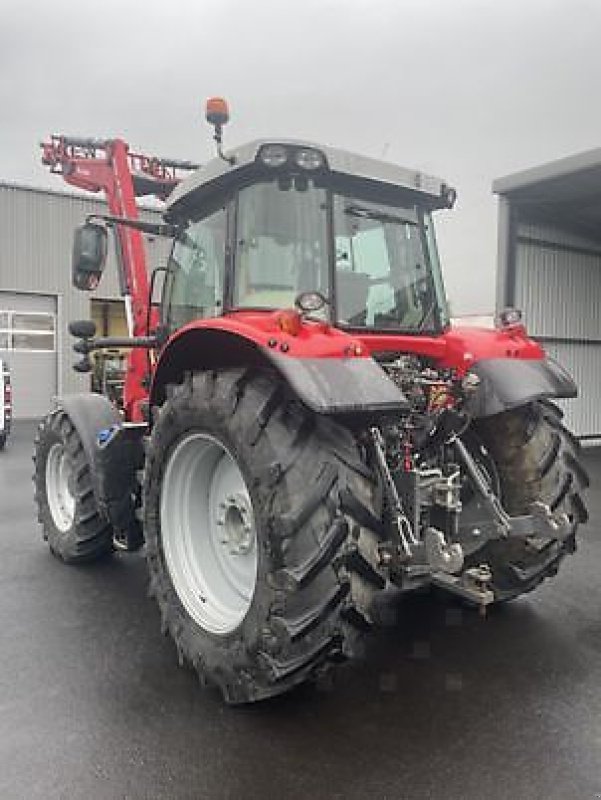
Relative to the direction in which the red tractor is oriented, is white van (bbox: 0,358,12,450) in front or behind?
in front

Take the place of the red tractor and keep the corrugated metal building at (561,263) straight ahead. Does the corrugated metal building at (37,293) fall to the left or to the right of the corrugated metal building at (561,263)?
left

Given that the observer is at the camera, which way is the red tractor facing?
facing away from the viewer and to the left of the viewer

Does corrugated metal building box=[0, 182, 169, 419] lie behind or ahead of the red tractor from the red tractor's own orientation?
ahead

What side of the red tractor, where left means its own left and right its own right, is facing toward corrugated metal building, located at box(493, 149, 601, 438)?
right
